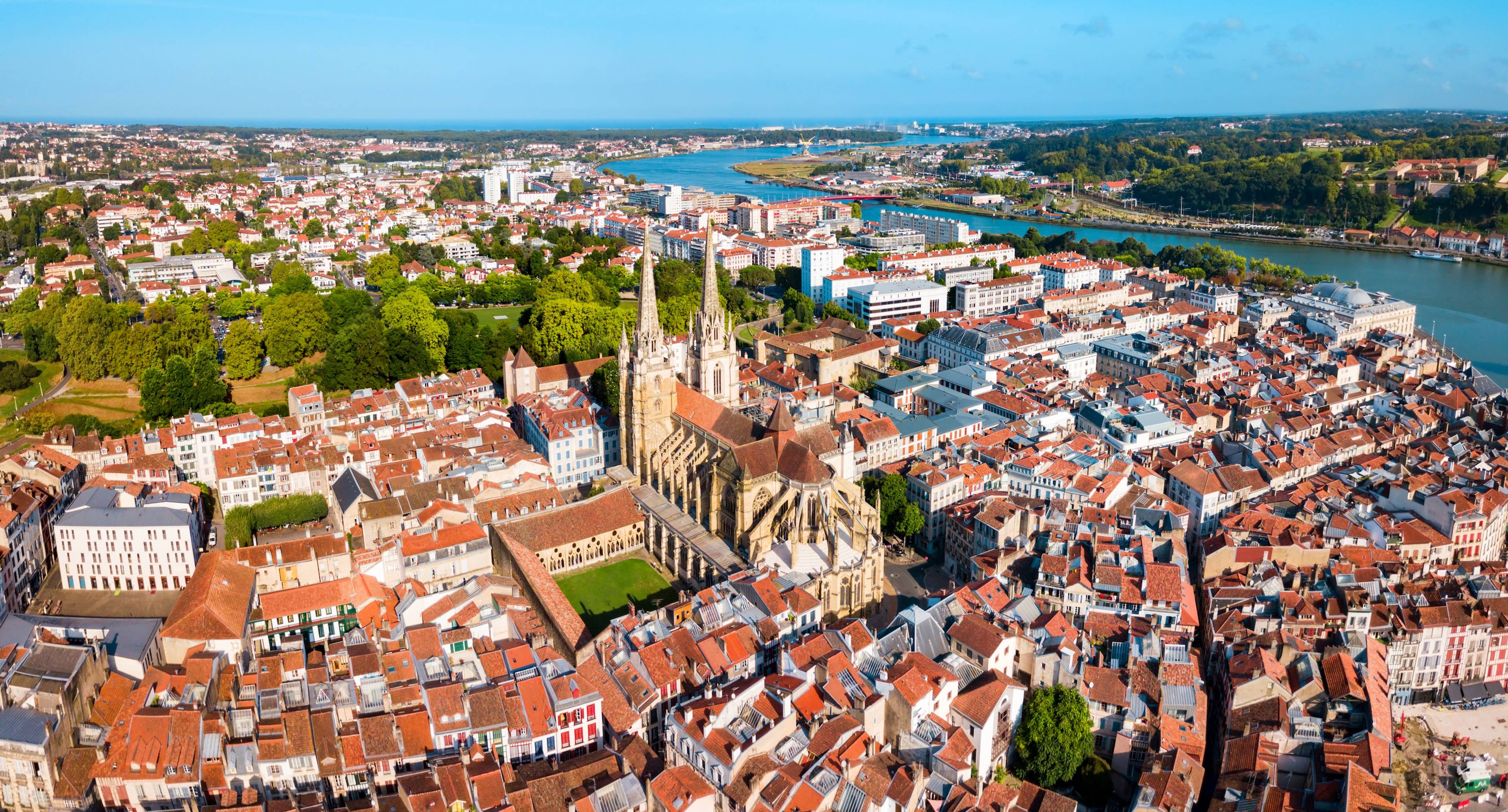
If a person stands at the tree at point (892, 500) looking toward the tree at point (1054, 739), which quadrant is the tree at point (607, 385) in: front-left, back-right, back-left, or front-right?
back-right

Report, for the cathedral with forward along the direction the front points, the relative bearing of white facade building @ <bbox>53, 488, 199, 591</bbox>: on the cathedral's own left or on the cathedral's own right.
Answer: on the cathedral's own left

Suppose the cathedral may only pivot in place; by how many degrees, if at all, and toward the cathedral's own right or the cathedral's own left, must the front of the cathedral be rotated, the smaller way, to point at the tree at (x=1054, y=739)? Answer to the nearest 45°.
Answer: approximately 180°

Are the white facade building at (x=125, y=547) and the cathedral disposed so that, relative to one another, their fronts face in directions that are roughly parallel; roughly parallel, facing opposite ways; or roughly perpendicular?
roughly parallel, facing opposite ways

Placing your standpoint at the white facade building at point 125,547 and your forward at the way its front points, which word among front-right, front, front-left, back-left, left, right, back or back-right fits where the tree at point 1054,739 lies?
front-left

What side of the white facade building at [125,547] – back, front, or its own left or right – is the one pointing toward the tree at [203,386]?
back

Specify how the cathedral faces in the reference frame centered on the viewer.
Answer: facing away from the viewer and to the left of the viewer

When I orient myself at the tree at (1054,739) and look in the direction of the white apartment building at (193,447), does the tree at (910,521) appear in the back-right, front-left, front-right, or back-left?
front-right

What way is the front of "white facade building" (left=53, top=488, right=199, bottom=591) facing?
toward the camera

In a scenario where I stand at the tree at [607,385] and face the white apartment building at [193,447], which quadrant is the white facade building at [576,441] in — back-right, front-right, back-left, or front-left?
front-left

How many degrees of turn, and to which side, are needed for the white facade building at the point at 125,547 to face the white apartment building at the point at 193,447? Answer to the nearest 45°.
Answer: approximately 180°

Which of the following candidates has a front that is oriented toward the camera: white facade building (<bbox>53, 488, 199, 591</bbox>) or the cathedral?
the white facade building
